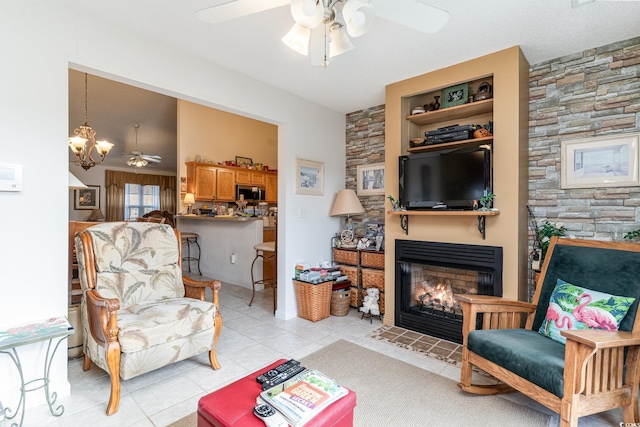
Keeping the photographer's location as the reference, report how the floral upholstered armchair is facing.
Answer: facing the viewer and to the right of the viewer

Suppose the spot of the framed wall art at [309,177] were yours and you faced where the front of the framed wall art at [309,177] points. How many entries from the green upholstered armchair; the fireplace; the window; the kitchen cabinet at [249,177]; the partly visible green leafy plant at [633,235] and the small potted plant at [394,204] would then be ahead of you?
4

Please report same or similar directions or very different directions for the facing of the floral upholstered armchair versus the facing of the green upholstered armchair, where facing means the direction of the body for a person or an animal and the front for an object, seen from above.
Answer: very different directions

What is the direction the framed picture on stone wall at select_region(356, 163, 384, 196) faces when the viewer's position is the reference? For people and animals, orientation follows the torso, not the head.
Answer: facing the viewer and to the left of the viewer

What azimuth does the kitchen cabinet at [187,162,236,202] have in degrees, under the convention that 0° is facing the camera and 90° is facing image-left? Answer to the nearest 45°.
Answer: approximately 315°

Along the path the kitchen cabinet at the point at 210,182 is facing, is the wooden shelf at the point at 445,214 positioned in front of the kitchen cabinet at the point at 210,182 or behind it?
in front

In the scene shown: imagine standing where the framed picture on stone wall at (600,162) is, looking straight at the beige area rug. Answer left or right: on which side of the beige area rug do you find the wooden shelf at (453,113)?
right

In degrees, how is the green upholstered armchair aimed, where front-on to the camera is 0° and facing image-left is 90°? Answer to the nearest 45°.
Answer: approximately 45°

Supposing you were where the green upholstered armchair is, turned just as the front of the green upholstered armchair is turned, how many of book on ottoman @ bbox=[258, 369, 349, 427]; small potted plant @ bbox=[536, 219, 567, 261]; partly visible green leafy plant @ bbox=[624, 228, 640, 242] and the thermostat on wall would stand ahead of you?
2

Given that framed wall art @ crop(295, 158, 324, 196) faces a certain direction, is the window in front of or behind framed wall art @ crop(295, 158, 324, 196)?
behind

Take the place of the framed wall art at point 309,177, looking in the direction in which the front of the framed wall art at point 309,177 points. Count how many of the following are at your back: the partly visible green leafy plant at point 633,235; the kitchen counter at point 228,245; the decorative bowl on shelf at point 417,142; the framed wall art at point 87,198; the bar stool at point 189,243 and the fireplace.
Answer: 3

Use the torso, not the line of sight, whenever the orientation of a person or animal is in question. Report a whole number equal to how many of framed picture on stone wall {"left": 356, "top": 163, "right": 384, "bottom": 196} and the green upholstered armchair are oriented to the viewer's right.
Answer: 0
